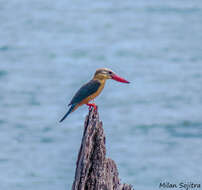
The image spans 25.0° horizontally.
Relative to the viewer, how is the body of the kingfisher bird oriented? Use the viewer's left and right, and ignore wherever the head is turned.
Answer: facing to the right of the viewer
